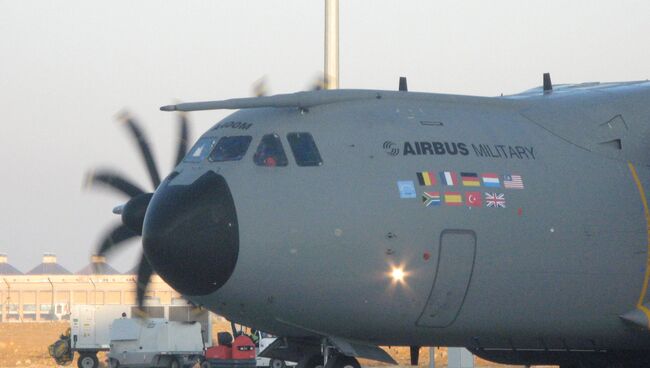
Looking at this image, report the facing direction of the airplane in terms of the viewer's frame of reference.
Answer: facing the viewer and to the left of the viewer
